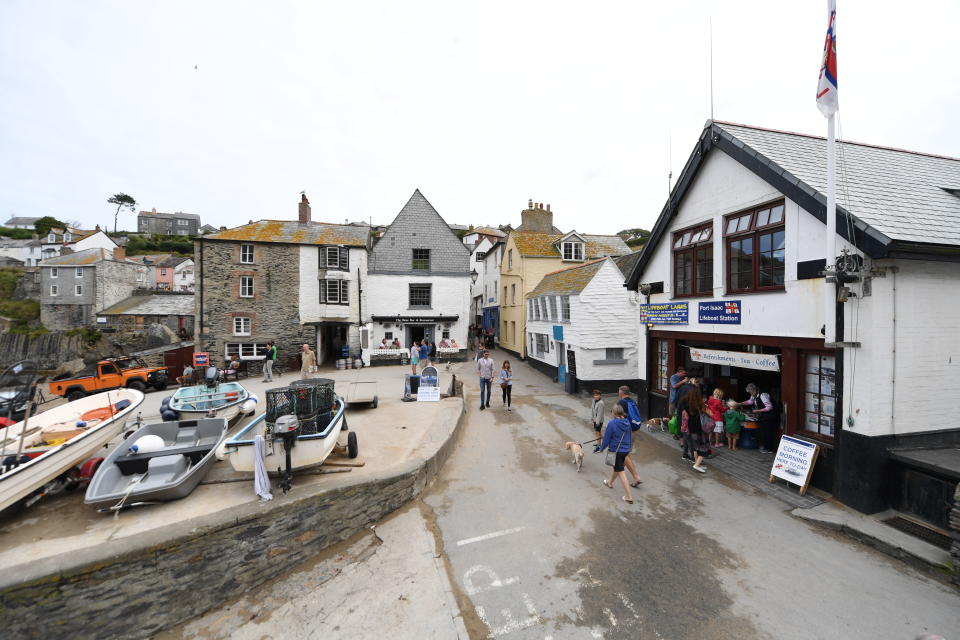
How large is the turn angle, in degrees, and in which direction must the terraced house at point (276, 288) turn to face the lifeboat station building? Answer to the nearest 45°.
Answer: approximately 45° to its left

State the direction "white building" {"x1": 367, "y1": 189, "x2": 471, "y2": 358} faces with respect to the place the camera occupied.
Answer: facing the viewer

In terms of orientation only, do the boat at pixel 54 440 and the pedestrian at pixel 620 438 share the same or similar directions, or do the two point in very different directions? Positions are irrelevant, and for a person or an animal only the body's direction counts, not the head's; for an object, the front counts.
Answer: same or similar directions

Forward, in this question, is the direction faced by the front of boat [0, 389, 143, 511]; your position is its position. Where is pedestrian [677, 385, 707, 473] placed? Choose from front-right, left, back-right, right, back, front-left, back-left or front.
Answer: right

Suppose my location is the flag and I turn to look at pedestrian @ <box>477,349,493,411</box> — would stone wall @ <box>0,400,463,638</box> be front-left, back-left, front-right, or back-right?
front-left

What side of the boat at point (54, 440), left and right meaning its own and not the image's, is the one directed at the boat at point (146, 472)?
right

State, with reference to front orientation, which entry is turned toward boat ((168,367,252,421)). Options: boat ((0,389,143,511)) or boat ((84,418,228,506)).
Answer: boat ((0,389,143,511))

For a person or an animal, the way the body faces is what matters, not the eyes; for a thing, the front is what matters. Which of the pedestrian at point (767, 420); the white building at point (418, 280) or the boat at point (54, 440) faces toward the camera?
the white building

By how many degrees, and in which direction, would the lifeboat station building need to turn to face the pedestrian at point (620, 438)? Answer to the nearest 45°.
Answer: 0° — it already faces them

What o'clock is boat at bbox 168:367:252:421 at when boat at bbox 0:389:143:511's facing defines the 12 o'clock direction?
boat at bbox 168:367:252:421 is roughly at 12 o'clock from boat at bbox 0:389:143:511.

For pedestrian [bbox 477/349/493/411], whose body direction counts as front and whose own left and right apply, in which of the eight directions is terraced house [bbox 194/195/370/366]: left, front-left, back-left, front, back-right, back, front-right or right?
back-right

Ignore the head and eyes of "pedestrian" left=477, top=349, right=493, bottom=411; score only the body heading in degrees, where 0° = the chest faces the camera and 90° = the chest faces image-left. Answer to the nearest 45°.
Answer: approximately 0°

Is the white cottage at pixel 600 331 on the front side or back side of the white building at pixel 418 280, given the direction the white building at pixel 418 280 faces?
on the front side
